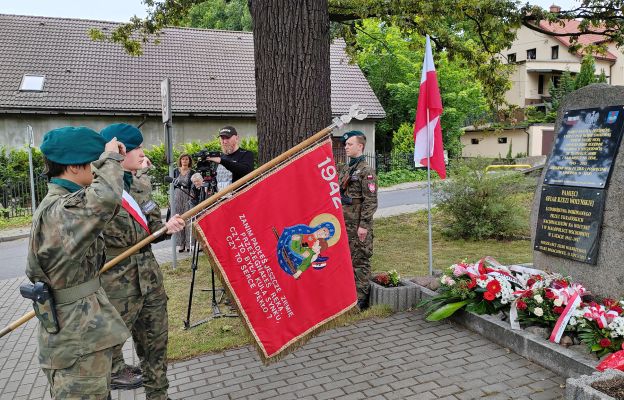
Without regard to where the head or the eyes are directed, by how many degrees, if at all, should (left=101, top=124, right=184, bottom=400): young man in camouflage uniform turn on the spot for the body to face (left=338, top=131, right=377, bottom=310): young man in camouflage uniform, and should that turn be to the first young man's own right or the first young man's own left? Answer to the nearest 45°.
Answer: approximately 45° to the first young man's own left

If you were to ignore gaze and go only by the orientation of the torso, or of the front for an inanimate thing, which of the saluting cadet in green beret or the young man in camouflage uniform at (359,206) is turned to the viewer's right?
the saluting cadet in green beret

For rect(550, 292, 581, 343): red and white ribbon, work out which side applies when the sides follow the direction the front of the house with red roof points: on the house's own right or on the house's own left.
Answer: on the house's own left

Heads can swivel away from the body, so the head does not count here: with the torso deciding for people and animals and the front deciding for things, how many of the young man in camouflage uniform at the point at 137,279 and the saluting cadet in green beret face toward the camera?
0

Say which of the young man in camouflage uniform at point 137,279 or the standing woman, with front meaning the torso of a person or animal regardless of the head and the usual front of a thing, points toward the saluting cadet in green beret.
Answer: the standing woman

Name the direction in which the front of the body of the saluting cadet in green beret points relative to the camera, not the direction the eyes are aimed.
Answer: to the viewer's right

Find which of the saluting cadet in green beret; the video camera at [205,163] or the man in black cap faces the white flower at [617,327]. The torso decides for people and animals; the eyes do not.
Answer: the saluting cadet in green beret

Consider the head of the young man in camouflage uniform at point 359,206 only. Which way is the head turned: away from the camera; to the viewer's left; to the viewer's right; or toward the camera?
to the viewer's left

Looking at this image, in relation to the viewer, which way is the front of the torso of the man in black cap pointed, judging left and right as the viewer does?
facing the viewer and to the left of the viewer

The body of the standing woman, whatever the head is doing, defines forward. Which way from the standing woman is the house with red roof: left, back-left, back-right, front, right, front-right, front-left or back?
back-left

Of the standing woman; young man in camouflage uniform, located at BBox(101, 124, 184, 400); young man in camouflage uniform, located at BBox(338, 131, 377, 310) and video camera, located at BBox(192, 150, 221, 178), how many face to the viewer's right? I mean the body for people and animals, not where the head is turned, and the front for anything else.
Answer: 1

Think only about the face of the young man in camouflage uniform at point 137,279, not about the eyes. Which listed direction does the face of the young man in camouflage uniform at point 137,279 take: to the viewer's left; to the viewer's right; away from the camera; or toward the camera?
to the viewer's right

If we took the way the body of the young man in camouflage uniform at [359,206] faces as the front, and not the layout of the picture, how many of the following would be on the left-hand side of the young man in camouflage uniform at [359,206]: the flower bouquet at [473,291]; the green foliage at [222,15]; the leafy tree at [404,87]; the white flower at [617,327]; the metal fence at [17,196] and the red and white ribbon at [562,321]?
3

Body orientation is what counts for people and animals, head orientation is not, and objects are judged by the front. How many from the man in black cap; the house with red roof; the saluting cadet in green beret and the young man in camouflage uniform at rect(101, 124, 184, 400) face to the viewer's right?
2

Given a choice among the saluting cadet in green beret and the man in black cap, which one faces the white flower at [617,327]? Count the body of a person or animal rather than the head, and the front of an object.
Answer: the saluting cadet in green beret

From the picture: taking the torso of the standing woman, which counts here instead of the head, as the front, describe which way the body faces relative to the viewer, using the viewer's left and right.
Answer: facing the viewer

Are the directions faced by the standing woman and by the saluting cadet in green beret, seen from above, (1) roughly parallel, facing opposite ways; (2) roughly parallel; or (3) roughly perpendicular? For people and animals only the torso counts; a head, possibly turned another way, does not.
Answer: roughly perpendicular

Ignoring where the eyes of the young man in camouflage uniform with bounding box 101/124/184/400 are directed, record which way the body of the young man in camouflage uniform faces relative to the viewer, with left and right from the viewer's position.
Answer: facing to the right of the viewer
